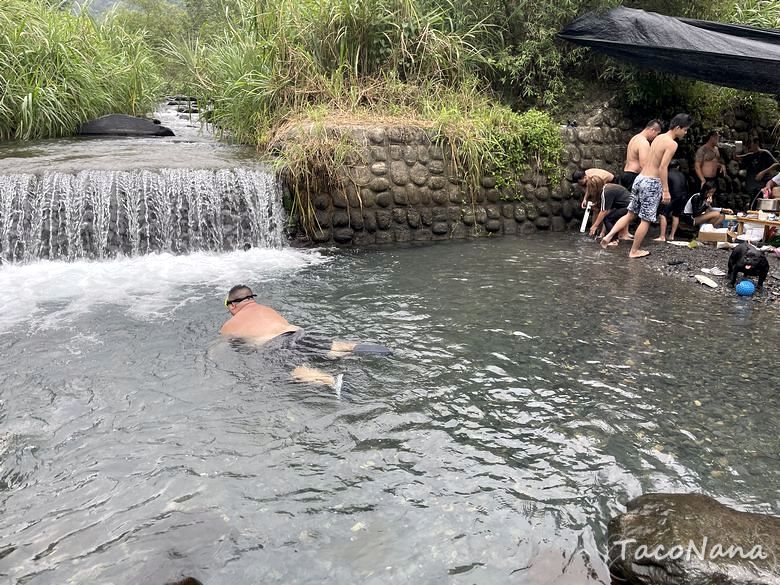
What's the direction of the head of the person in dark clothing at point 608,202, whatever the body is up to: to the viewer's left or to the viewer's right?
to the viewer's left

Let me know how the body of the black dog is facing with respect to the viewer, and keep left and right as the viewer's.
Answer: facing the viewer

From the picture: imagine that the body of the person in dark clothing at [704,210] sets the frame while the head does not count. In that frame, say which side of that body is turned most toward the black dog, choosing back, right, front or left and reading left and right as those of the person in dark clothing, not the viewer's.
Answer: right

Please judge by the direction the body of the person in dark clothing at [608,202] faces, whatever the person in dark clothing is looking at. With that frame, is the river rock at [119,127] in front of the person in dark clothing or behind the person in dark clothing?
in front

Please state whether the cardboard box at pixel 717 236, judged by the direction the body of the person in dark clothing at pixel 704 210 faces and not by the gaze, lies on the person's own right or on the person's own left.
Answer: on the person's own right

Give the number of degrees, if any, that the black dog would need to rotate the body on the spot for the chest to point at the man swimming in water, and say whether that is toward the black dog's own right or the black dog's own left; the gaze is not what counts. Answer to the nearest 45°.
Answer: approximately 45° to the black dog's own right

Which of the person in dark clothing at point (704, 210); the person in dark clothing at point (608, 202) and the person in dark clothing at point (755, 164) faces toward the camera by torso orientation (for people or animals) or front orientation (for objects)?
the person in dark clothing at point (755, 164)

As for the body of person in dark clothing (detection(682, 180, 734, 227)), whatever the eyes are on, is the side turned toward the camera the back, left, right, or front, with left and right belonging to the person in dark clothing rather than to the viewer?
right

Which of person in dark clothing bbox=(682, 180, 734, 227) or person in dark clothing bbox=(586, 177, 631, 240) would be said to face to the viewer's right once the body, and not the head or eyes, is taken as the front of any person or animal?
person in dark clothing bbox=(682, 180, 734, 227)

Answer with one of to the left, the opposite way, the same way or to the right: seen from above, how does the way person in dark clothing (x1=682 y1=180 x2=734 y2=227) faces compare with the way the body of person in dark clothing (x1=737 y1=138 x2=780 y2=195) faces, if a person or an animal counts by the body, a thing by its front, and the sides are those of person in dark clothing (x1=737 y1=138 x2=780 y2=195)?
to the left

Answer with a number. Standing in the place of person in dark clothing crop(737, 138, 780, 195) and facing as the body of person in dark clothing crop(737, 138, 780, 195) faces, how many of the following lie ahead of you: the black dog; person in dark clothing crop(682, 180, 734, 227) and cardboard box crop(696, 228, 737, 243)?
3

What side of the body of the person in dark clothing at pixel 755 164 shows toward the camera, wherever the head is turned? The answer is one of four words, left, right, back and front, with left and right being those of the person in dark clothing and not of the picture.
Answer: front

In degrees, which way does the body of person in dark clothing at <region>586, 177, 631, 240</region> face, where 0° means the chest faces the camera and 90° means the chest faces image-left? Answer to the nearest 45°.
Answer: approximately 90°
